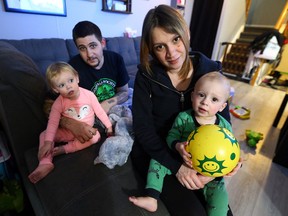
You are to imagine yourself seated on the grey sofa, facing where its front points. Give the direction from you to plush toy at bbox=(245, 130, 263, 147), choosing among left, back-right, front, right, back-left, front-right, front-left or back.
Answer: left

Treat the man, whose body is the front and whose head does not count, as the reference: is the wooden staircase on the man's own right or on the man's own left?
on the man's own left

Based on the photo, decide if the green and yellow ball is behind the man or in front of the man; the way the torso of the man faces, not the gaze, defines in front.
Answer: in front

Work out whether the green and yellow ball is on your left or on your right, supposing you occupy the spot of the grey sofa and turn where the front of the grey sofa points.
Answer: on your left

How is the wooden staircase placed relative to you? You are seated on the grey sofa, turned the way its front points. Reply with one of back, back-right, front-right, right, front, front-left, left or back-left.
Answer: back-left

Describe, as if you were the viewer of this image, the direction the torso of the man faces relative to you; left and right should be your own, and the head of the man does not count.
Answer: facing the viewer
